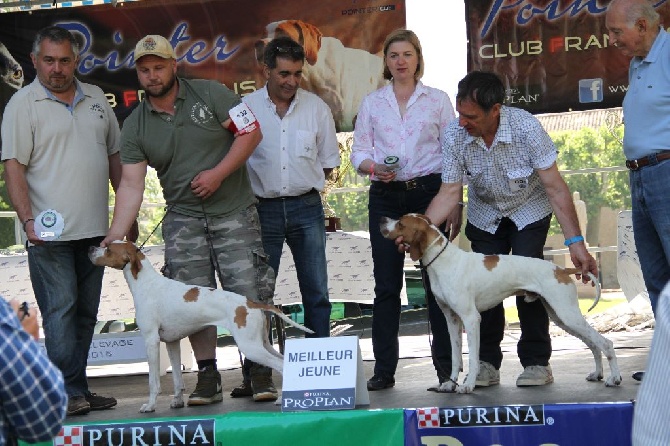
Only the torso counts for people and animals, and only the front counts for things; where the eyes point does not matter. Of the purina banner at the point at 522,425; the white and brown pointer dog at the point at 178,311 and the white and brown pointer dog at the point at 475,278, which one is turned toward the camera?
the purina banner

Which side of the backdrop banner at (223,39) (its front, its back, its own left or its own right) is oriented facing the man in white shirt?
front

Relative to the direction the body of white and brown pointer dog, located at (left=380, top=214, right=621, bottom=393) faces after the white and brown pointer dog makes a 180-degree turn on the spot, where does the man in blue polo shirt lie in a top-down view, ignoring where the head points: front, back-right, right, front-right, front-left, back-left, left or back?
front

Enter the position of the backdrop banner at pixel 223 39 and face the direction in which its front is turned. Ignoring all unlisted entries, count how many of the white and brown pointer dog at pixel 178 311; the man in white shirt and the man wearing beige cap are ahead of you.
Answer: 3

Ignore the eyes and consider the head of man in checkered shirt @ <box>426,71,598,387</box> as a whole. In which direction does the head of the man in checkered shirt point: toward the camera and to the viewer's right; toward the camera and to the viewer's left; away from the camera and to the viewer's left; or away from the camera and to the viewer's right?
toward the camera and to the viewer's left

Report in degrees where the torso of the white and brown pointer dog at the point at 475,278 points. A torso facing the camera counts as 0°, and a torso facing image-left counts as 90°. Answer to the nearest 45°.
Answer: approximately 90°

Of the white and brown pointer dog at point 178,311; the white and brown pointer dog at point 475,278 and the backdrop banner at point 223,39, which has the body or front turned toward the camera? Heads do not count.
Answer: the backdrop banner

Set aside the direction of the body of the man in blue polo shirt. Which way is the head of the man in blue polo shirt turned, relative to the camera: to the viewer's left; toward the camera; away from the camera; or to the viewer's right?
to the viewer's left

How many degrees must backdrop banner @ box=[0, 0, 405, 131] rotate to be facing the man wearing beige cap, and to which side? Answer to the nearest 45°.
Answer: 0° — it already faces them

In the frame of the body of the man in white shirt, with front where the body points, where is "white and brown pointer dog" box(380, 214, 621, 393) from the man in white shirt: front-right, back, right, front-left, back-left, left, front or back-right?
front-left

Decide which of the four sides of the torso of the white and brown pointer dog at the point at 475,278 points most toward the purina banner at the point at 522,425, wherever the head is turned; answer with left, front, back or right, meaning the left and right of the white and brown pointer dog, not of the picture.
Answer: left

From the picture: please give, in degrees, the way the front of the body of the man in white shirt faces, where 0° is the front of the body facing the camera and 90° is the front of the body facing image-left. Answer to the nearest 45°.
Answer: approximately 0°

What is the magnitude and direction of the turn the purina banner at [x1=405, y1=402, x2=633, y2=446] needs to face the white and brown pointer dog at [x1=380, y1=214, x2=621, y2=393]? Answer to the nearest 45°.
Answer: approximately 180°

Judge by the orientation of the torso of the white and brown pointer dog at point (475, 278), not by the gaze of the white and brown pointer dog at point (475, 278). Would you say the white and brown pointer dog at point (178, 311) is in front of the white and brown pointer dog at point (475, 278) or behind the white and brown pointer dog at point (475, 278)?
in front

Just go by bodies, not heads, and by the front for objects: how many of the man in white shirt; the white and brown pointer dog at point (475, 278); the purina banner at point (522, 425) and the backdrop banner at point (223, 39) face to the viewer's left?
1

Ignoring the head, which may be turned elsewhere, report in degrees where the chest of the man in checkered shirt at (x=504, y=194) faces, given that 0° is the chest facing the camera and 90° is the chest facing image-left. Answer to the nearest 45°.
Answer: approximately 45°
